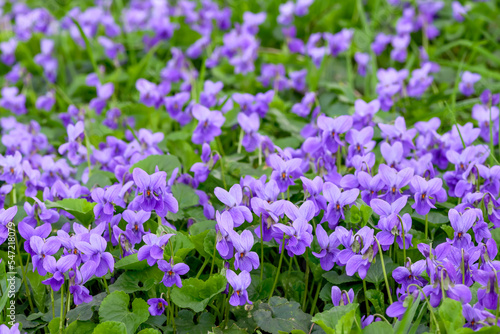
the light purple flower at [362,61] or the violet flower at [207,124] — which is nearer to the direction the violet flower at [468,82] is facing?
the violet flower

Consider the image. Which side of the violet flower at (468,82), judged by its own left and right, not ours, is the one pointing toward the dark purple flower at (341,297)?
front

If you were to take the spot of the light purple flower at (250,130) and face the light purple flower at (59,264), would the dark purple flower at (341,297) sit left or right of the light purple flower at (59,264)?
left

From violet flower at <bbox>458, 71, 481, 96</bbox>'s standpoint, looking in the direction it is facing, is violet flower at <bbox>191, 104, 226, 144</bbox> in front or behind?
in front

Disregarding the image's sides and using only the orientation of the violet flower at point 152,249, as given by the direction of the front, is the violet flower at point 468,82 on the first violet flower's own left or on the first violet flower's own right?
on the first violet flower's own left

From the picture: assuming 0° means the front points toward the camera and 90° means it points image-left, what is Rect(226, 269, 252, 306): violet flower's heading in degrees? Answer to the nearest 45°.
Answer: approximately 0°
